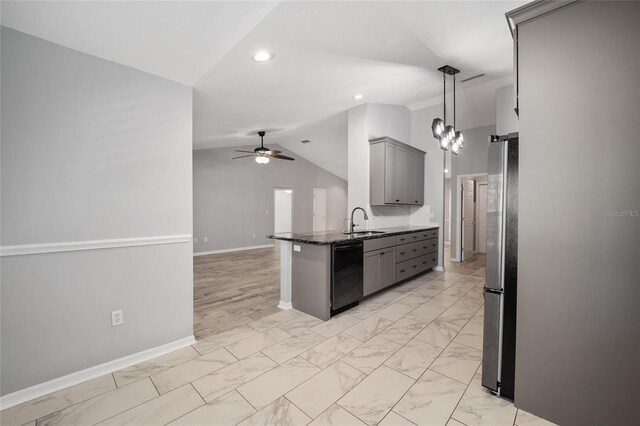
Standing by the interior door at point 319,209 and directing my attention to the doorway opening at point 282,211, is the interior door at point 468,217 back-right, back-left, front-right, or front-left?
back-left

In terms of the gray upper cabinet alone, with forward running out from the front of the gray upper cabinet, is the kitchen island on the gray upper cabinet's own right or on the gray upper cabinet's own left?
on the gray upper cabinet's own right
